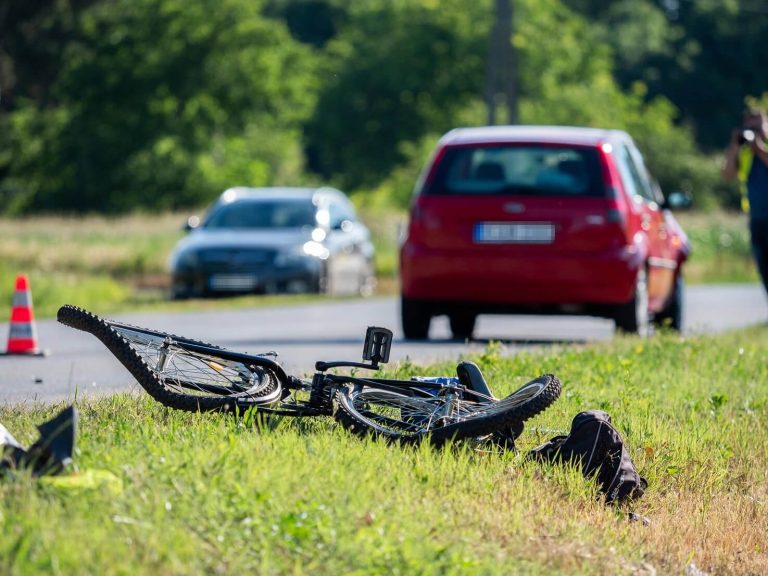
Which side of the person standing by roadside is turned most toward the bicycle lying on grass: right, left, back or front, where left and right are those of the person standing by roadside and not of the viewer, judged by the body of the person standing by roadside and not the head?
front

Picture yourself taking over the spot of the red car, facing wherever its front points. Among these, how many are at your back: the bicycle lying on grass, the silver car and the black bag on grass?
2

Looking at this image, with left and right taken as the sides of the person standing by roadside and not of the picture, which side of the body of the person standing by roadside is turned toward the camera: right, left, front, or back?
front

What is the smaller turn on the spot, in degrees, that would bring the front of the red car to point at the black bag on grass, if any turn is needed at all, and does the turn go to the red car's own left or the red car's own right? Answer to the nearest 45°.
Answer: approximately 180°

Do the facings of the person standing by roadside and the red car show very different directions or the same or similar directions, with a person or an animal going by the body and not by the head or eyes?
very different directions

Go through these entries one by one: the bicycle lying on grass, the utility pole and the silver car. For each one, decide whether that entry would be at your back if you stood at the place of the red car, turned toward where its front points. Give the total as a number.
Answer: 1

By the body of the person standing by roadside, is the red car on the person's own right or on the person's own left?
on the person's own right

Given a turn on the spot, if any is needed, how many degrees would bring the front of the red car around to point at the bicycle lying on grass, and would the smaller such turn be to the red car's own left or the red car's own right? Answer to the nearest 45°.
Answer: approximately 180°

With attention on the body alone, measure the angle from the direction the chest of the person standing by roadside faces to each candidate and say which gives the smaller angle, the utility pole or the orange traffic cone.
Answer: the orange traffic cone

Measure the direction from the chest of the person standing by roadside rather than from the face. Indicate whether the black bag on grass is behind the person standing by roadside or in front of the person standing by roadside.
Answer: in front

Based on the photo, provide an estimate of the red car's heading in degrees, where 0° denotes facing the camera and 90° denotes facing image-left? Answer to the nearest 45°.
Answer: approximately 180°

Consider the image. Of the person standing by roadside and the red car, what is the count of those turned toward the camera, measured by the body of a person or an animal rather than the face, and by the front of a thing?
1
